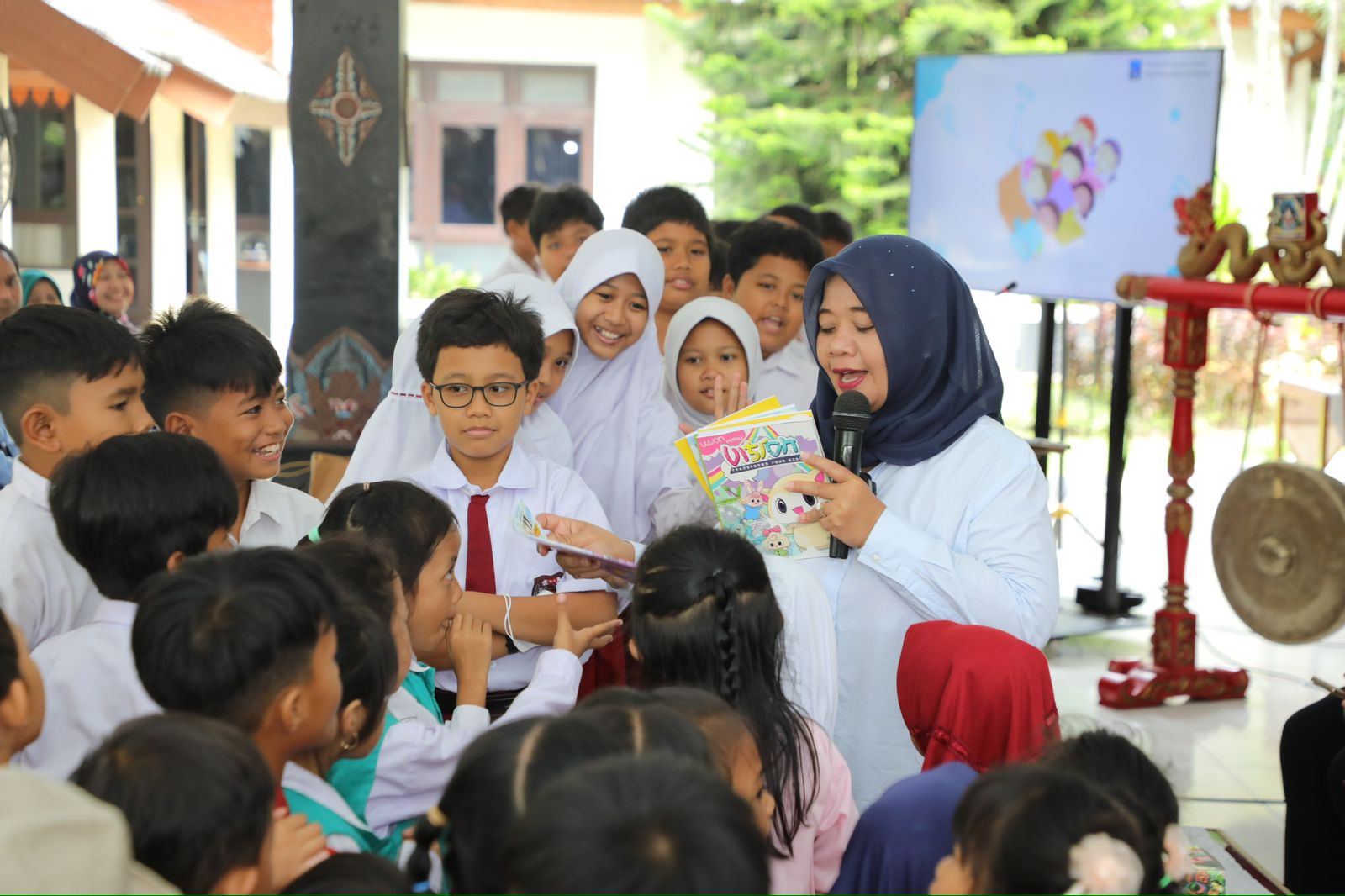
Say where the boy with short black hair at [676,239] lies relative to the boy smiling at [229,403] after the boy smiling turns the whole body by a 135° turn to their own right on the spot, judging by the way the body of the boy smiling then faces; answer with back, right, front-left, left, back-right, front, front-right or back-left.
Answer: back-right

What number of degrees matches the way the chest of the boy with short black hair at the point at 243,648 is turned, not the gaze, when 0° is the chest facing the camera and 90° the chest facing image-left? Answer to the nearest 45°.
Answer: approximately 225°

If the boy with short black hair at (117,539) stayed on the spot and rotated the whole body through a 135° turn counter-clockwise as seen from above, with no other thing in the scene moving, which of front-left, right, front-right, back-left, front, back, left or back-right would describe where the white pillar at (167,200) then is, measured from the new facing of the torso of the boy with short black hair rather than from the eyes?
right

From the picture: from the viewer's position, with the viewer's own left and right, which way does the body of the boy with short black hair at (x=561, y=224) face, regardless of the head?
facing the viewer

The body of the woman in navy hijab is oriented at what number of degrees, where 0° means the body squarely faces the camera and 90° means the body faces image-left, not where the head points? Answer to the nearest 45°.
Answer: approximately 45°

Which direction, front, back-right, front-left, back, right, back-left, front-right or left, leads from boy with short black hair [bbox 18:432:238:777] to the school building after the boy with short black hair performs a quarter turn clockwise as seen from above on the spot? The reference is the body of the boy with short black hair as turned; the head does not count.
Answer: back-left

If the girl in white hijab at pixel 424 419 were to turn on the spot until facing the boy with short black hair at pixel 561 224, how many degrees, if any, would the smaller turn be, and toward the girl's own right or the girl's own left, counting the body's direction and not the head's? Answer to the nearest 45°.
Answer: approximately 135° to the girl's own left

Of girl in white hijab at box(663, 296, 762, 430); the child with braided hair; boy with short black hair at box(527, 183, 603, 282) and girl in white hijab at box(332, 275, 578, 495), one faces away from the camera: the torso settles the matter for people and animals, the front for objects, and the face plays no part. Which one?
the child with braided hair

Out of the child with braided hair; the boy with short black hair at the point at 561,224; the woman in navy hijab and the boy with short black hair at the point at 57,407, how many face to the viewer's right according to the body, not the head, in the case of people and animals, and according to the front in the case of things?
1

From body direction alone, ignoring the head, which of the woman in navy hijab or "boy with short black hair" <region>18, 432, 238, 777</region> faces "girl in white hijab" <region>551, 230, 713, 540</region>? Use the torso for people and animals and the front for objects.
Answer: the boy with short black hair

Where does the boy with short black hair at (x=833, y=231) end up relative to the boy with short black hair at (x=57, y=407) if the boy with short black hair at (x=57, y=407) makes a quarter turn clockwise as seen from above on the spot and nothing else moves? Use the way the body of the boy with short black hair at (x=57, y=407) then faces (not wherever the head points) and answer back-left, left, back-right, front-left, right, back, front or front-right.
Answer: back-left

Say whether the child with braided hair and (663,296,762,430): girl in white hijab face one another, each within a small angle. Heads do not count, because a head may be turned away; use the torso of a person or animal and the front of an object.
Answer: yes

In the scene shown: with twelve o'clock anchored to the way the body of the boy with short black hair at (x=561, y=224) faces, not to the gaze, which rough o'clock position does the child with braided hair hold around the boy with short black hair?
The child with braided hair is roughly at 12 o'clock from the boy with short black hair.

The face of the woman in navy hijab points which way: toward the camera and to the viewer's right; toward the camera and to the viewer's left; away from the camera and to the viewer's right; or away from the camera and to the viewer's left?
toward the camera and to the viewer's left

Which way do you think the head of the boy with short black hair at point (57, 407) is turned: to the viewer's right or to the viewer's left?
to the viewer's right

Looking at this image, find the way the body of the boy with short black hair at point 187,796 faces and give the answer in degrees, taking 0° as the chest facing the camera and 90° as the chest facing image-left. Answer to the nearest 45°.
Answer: approximately 225°
